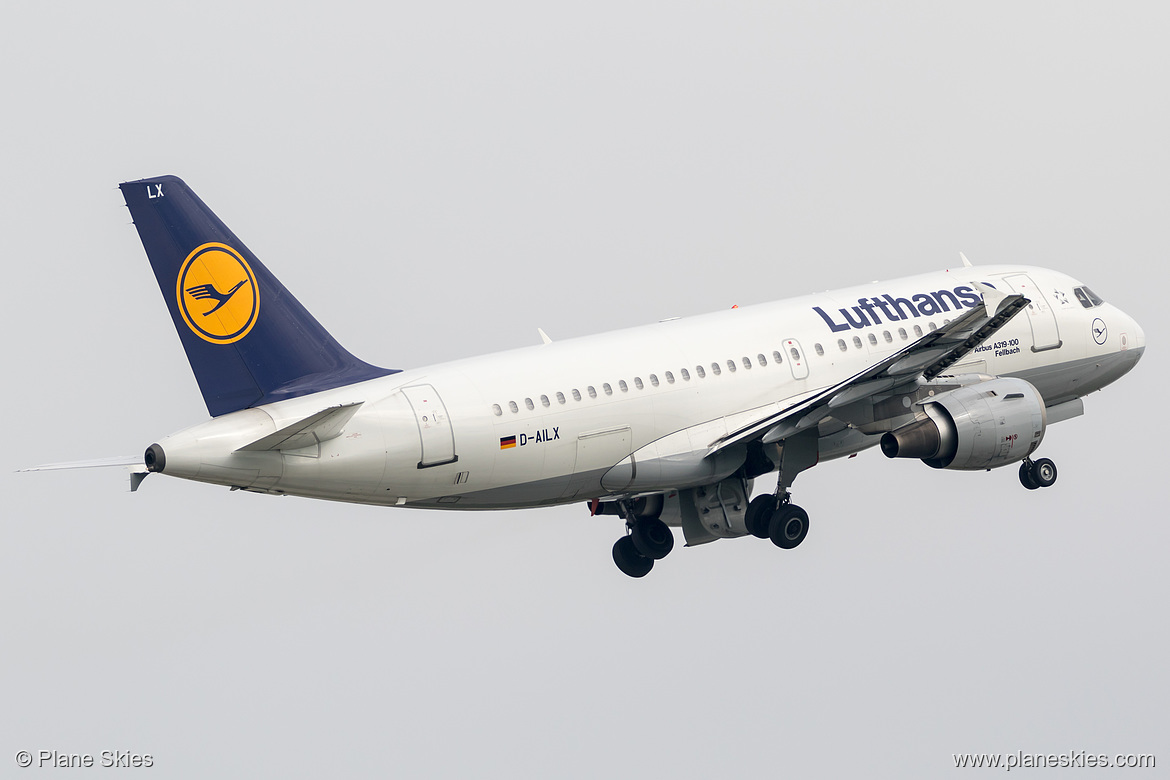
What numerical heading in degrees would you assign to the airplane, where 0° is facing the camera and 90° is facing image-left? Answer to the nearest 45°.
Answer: approximately 225°
